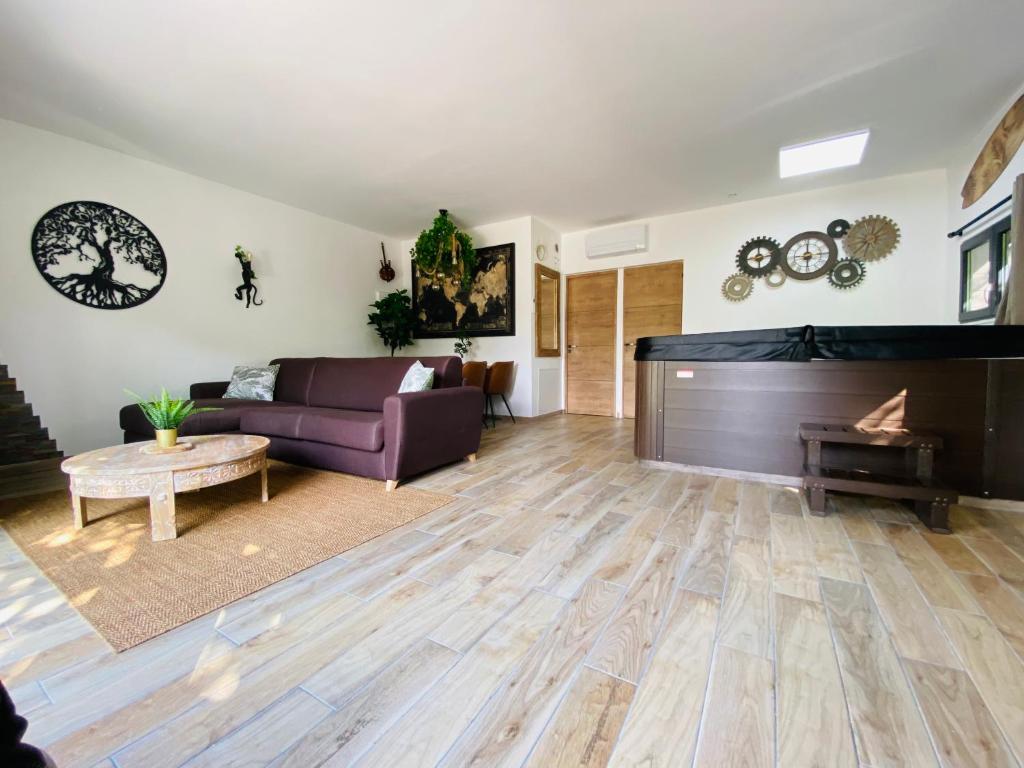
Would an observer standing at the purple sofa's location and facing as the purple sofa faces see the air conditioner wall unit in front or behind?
behind

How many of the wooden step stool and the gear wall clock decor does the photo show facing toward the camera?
2

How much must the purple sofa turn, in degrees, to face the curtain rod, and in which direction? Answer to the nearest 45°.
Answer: approximately 90° to its left

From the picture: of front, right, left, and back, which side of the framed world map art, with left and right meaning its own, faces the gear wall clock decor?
left

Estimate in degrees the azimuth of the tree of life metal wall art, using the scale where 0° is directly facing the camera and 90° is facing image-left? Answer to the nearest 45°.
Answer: approximately 315°

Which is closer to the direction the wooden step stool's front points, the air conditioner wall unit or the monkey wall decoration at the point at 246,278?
the monkey wall decoration

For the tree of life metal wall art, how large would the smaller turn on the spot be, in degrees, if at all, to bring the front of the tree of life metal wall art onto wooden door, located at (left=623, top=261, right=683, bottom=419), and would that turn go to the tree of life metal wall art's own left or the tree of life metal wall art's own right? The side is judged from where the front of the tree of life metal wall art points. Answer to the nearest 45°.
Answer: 0° — it already faces it

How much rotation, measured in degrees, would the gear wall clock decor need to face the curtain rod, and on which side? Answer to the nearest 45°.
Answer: approximately 45° to its left

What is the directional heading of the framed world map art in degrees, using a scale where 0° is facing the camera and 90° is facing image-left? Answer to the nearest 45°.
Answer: approximately 45°

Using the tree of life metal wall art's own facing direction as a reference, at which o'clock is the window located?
The window is roughly at 12 o'clock from the tree of life metal wall art.

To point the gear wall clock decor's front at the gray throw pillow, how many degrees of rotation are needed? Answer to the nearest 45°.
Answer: approximately 45° to its right

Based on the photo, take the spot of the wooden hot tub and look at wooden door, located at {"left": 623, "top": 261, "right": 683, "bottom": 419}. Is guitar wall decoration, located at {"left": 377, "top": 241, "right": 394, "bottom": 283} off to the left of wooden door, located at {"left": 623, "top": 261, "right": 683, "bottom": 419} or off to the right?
left

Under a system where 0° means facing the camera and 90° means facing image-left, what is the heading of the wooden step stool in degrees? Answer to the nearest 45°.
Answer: approximately 0°

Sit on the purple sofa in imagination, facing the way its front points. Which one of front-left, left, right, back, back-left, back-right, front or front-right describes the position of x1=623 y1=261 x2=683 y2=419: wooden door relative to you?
back-left
